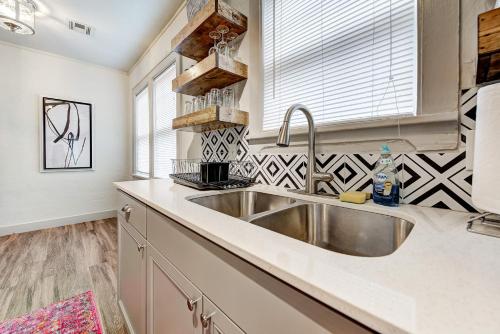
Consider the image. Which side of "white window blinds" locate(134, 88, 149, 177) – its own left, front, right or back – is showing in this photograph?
left

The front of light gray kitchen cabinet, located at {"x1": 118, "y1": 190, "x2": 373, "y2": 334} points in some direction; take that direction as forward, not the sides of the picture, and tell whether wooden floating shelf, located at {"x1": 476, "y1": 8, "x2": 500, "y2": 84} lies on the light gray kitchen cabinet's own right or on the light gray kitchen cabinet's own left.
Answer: on the light gray kitchen cabinet's own left

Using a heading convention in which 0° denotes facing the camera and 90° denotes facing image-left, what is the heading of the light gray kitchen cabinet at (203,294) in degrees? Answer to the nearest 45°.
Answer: approximately 45°

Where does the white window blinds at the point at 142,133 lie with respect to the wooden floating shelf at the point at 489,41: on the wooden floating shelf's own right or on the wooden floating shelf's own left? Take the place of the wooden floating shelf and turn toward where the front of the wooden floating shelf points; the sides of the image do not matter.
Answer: on the wooden floating shelf's own right

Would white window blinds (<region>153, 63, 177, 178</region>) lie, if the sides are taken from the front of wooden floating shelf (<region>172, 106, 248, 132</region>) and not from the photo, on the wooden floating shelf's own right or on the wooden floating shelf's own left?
on the wooden floating shelf's own right
